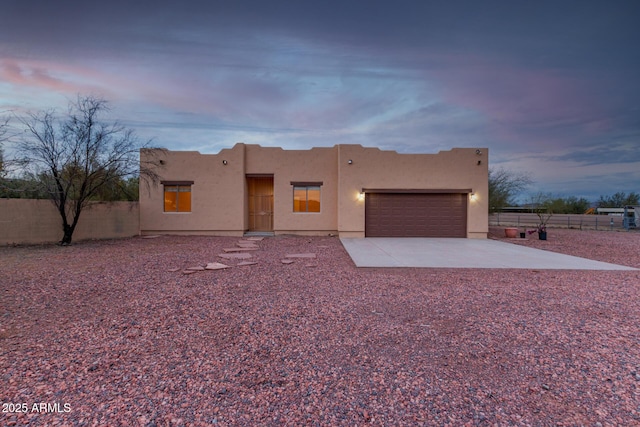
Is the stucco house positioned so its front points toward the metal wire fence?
no

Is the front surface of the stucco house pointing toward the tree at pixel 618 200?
no

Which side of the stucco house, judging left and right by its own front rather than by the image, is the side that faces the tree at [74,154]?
right

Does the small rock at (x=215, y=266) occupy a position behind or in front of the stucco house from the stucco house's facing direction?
in front

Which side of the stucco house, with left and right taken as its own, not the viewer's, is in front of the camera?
front

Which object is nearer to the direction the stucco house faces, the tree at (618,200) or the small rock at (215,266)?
the small rock

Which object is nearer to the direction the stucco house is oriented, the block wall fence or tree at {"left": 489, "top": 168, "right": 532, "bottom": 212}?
the block wall fence

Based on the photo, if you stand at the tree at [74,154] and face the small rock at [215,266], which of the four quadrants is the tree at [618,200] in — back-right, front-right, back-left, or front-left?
front-left

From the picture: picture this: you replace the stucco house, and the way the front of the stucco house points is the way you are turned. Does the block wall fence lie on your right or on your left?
on your right

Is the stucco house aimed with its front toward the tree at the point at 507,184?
no

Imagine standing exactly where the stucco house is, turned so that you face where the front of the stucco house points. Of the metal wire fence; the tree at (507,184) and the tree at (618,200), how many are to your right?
0

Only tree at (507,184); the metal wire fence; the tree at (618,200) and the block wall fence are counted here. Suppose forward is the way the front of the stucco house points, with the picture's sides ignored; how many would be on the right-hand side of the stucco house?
1

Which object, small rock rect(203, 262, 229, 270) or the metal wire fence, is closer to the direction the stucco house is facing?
the small rock

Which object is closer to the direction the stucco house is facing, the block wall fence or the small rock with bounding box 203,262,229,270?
the small rock
